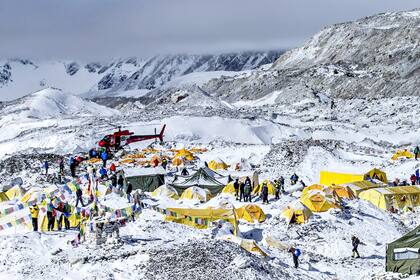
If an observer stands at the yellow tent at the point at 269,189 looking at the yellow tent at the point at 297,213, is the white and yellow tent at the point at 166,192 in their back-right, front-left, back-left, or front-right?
back-right

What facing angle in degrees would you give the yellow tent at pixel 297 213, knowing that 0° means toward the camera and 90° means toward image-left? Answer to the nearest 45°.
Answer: approximately 0°

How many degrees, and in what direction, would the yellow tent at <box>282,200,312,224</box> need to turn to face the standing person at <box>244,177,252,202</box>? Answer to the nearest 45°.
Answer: approximately 135° to its right

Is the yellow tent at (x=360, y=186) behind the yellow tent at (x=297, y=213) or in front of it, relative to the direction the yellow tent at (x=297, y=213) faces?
behind

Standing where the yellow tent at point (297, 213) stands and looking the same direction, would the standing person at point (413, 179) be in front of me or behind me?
behind

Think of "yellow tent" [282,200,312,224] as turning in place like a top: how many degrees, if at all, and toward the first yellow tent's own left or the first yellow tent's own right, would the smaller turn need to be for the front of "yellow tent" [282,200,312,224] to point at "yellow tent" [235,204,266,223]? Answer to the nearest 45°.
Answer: approximately 90° to the first yellow tent's own right

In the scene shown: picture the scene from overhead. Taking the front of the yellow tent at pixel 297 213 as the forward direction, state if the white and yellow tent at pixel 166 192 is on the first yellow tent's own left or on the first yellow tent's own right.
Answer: on the first yellow tent's own right
